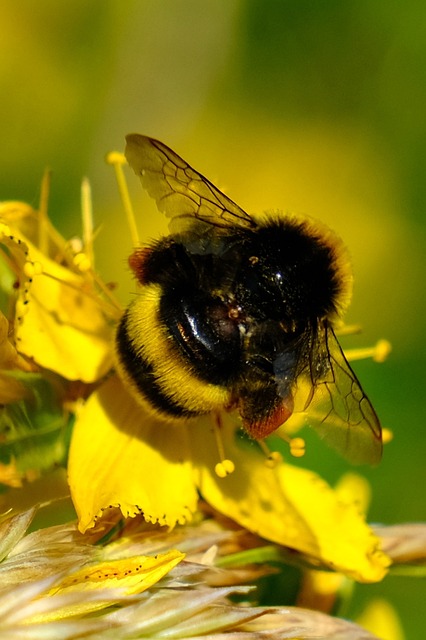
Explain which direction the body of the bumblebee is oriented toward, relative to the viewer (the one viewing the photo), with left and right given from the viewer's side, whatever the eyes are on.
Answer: facing away from the viewer and to the right of the viewer
